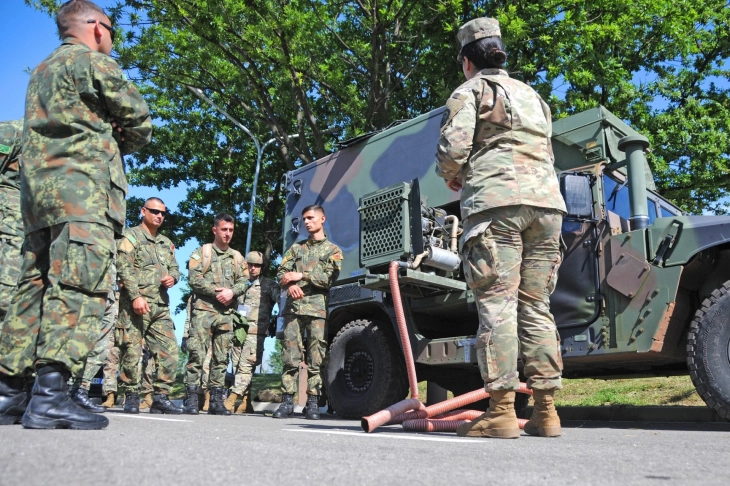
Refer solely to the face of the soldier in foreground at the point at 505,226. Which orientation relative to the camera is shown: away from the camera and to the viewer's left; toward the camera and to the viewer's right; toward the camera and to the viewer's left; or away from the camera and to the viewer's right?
away from the camera and to the viewer's left

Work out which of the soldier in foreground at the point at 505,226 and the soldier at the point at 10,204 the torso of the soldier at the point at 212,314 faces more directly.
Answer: the soldier in foreground

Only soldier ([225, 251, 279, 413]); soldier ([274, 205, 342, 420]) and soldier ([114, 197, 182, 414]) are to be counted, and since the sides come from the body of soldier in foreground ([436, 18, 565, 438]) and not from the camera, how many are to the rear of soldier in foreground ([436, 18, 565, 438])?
0

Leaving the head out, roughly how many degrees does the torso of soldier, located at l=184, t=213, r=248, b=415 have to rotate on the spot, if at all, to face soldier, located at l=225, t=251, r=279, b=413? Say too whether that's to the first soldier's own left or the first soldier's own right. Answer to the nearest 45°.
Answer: approximately 135° to the first soldier's own left

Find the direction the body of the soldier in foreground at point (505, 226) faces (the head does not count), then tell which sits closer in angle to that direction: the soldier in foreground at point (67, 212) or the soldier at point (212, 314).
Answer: the soldier

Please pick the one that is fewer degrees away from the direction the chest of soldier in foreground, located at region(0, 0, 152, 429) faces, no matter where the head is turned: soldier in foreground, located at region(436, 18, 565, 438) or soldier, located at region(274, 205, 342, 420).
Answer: the soldier

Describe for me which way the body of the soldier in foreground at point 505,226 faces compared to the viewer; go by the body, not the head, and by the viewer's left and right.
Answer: facing away from the viewer and to the left of the viewer

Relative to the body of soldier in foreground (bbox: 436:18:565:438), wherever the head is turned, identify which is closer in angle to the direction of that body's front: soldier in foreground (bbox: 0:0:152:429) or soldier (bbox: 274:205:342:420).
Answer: the soldier

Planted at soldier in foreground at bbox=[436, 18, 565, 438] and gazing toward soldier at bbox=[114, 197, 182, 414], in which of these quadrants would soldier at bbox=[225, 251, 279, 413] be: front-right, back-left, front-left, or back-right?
front-right

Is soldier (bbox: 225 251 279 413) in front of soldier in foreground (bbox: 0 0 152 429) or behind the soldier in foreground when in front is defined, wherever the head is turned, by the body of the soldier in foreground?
in front

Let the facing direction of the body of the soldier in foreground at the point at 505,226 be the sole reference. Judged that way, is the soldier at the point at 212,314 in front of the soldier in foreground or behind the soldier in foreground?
in front

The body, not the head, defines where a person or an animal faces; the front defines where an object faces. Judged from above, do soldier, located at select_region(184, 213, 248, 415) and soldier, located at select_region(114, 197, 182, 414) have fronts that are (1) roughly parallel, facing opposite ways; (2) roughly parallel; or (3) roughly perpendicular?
roughly parallel

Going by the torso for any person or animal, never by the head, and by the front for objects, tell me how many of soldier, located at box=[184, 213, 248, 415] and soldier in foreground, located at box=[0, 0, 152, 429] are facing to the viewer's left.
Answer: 0

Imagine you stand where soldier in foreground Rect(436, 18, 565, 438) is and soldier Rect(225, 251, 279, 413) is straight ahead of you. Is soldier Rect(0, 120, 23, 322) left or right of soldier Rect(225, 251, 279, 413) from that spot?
left
